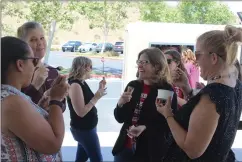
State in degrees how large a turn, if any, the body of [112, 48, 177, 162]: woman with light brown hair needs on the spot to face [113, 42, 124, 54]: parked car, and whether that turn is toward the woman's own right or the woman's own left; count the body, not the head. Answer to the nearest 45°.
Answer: approximately 135° to the woman's own right

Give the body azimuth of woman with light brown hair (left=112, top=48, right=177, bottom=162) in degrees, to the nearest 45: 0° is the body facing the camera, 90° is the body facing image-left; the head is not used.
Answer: approximately 45°

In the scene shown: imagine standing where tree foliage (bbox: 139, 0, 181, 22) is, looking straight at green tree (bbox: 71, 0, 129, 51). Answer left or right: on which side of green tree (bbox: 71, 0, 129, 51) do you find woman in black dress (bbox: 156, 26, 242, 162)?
left

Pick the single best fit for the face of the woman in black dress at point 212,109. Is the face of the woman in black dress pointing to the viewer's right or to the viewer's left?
to the viewer's left

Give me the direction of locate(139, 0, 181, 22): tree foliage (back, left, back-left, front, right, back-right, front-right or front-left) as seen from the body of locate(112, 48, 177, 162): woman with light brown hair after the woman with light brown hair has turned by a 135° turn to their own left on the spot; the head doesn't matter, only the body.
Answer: left

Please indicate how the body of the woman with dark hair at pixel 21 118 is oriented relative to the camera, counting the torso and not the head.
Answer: to the viewer's right

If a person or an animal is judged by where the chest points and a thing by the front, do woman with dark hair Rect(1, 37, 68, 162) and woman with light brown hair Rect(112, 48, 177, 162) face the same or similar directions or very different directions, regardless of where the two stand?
very different directions

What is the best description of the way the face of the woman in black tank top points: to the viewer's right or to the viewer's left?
to the viewer's right
